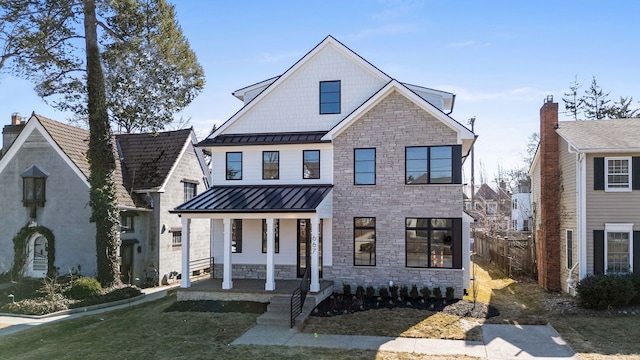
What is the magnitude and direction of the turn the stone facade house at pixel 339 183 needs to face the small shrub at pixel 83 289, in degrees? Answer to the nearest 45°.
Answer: approximately 90° to its right

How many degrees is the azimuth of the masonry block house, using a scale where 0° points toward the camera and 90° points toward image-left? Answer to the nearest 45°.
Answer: approximately 0°

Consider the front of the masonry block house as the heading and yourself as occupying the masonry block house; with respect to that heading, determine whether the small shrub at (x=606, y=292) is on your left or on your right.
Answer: on your left

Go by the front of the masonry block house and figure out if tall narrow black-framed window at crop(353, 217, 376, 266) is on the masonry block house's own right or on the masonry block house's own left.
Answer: on the masonry block house's own left
